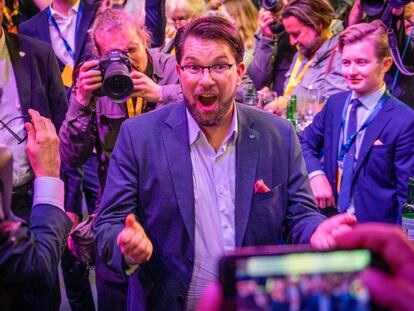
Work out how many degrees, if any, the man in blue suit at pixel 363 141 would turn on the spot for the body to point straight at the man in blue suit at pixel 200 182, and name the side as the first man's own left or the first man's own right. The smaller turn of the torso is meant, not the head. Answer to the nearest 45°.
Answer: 0° — they already face them

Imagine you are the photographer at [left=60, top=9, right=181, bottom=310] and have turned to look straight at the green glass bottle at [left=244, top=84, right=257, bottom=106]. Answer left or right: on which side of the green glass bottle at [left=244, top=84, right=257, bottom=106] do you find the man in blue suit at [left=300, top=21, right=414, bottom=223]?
right

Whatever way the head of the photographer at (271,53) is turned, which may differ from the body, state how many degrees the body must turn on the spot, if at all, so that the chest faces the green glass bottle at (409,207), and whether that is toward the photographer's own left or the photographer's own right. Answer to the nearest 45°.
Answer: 0° — they already face it

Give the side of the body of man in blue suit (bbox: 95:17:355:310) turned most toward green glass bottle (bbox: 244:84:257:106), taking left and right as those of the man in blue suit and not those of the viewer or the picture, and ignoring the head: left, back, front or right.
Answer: back

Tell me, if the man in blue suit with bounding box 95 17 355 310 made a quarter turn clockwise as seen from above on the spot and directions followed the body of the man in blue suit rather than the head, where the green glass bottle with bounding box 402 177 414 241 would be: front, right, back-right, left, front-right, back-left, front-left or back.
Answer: back-right

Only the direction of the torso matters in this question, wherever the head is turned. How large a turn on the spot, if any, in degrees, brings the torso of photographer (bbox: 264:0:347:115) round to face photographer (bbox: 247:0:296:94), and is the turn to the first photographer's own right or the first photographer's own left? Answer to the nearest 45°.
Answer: approximately 90° to the first photographer's own right

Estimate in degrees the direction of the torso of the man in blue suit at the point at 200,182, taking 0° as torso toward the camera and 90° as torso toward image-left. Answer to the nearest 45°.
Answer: approximately 0°

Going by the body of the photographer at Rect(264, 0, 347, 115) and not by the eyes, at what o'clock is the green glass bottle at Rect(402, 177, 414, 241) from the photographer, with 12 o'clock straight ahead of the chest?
The green glass bottle is roughly at 10 o'clock from the photographer.

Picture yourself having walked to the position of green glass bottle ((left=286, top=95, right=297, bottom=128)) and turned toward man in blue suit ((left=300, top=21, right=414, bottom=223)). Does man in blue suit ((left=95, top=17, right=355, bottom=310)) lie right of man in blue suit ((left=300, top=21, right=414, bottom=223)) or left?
right
